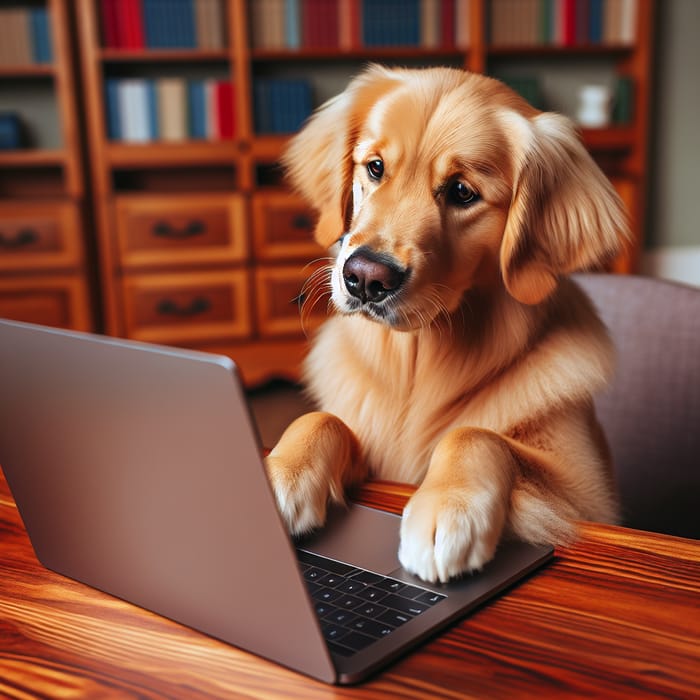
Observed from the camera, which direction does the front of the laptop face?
facing away from the viewer and to the right of the viewer

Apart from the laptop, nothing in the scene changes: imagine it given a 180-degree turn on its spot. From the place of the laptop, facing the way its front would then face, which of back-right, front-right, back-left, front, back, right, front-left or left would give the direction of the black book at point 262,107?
back-right

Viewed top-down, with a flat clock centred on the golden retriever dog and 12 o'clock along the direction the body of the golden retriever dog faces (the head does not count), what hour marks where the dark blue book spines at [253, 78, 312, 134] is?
The dark blue book spines is roughly at 4 o'clock from the golden retriever dog.

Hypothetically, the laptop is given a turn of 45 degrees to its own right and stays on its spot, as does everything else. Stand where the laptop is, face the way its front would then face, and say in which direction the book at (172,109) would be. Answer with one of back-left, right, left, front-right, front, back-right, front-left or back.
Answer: left

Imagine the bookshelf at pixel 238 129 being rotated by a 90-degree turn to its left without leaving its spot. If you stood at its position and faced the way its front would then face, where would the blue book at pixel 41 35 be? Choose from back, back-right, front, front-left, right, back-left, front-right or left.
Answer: back

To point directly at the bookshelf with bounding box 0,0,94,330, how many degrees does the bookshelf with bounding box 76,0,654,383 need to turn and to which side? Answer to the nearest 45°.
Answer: approximately 90° to its right

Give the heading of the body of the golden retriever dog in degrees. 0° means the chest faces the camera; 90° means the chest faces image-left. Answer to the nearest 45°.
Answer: approximately 45°

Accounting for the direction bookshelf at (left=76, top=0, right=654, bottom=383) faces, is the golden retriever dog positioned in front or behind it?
in front

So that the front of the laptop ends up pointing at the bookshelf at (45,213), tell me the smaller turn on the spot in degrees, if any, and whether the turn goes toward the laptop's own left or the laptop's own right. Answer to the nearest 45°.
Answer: approximately 45° to the laptop's own left

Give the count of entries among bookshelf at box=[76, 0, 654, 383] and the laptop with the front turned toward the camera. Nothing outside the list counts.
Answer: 1

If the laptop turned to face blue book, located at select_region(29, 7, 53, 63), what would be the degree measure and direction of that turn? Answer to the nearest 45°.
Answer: approximately 45° to its left

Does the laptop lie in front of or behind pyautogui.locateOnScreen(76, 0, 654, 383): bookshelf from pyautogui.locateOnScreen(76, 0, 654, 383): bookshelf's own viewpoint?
in front

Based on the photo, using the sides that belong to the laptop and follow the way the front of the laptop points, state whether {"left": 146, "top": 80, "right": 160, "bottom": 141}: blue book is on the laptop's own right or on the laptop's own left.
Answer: on the laptop's own left
